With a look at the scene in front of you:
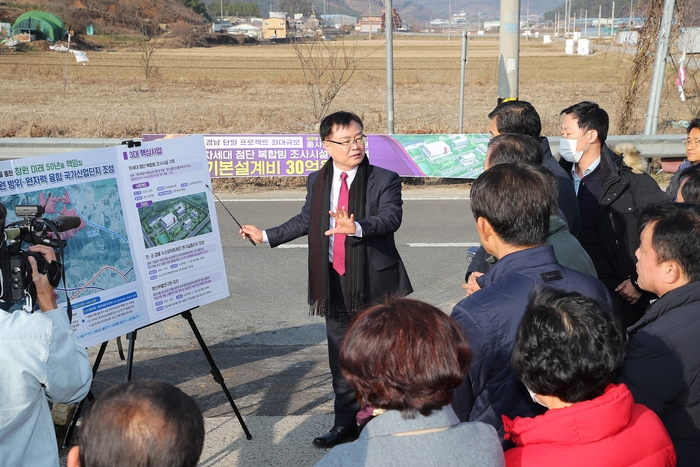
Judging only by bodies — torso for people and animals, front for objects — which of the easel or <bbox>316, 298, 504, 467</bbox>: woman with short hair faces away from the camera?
the woman with short hair

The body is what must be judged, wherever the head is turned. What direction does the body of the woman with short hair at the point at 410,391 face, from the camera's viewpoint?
away from the camera

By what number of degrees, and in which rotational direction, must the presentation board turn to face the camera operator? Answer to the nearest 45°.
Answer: approximately 45° to its right

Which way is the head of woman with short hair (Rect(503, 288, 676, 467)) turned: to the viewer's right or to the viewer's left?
to the viewer's left

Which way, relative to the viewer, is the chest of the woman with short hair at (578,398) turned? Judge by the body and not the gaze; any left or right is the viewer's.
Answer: facing away from the viewer and to the left of the viewer

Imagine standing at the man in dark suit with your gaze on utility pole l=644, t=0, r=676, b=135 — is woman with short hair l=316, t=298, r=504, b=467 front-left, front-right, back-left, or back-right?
back-right

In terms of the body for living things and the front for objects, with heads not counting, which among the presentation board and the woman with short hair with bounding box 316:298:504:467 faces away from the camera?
the woman with short hair

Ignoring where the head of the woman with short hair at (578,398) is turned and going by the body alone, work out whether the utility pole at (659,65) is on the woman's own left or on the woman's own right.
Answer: on the woman's own right

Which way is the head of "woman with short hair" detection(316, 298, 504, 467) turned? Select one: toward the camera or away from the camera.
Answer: away from the camera

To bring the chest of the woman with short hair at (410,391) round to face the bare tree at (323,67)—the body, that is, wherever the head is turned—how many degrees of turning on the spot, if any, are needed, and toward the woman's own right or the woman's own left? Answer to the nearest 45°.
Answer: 0° — they already face it

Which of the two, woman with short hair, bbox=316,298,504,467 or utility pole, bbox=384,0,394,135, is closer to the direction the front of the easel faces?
the woman with short hair

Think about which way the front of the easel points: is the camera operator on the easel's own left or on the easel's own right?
on the easel's own right

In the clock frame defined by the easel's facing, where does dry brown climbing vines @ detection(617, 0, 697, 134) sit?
The dry brown climbing vines is roughly at 9 o'clock from the easel.
